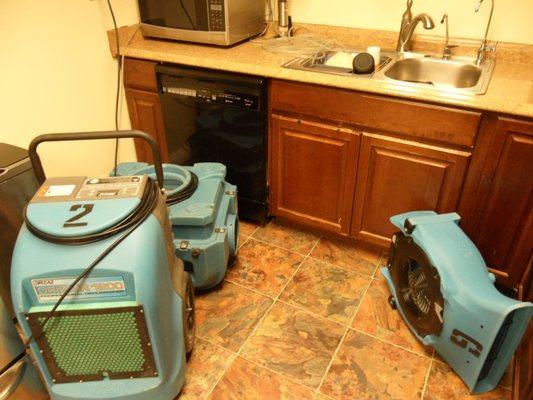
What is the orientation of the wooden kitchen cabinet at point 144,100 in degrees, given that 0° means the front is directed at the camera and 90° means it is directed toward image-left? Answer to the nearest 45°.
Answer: approximately 45°

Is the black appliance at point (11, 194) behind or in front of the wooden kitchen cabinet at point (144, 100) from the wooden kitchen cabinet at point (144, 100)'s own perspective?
in front

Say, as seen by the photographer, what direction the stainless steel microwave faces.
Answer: facing the viewer and to the left of the viewer

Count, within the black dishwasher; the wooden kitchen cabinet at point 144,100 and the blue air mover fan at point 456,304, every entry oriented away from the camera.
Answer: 0

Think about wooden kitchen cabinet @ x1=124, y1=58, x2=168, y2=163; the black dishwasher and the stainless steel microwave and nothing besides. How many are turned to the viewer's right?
0

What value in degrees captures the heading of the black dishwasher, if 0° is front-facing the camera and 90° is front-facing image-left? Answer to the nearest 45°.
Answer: approximately 45°

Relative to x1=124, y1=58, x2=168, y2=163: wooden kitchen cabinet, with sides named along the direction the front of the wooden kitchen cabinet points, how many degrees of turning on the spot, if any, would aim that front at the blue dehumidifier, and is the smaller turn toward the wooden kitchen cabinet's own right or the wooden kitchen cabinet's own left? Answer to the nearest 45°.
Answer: approximately 45° to the wooden kitchen cabinet's own left

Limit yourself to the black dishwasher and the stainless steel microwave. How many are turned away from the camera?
0

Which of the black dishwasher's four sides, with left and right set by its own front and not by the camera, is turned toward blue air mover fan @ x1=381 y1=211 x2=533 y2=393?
left
